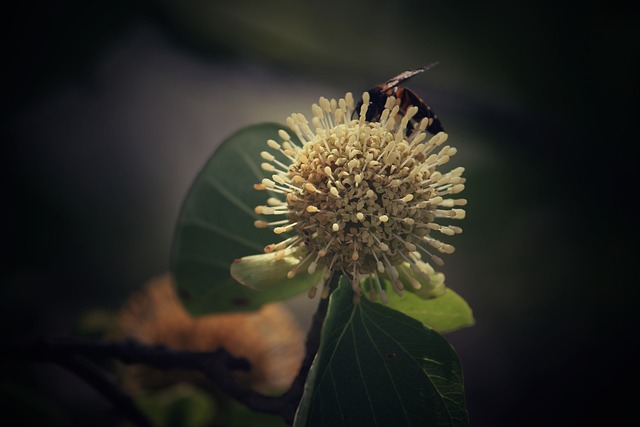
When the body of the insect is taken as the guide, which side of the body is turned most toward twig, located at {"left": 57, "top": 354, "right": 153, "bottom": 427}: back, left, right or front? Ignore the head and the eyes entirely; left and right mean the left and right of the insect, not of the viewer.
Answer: front

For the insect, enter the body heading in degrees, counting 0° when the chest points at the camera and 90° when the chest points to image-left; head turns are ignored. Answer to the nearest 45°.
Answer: approximately 90°

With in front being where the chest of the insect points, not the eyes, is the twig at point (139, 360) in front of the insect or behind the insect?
in front
